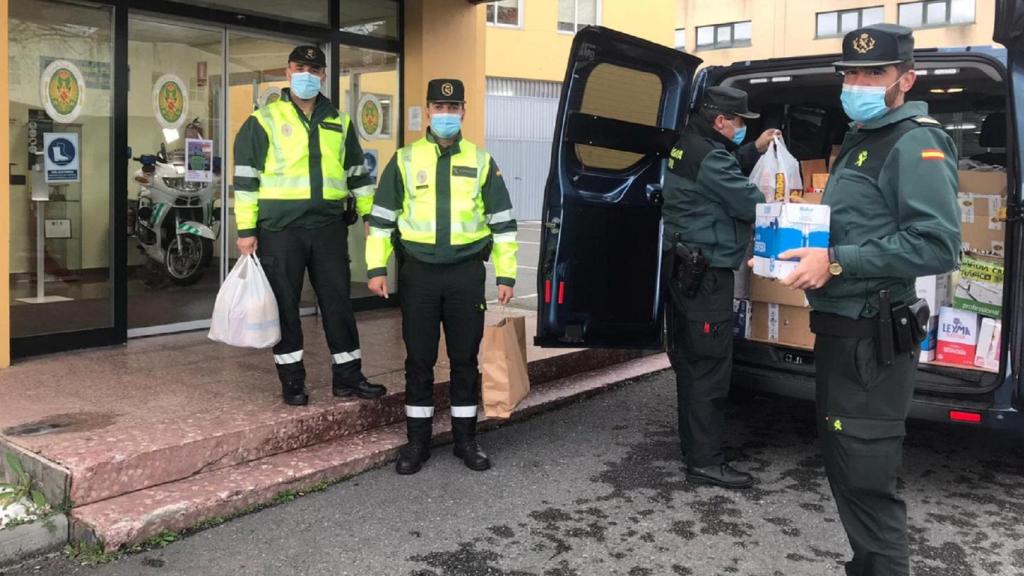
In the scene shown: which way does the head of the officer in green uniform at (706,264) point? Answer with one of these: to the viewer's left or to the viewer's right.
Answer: to the viewer's right

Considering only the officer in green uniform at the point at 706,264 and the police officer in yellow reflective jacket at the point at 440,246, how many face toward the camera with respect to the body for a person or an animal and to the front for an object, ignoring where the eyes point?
1

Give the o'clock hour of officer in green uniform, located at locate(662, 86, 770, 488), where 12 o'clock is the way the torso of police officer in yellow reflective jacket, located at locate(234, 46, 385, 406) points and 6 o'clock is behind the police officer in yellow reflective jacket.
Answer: The officer in green uniform is roughly at 10 o'clock from the police officer in yellow reflective jacket.

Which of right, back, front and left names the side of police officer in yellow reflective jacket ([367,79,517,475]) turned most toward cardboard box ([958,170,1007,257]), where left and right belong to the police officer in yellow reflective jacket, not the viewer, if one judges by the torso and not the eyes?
left

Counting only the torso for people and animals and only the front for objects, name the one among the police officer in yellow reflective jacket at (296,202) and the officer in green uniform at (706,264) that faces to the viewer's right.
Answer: the officer in green uniform

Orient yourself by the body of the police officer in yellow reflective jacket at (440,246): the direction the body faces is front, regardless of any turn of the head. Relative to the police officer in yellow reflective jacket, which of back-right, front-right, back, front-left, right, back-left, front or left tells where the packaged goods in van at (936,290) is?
left

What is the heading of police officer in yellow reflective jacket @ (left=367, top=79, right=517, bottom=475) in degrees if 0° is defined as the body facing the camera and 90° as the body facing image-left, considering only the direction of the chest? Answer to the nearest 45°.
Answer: approximately 0°

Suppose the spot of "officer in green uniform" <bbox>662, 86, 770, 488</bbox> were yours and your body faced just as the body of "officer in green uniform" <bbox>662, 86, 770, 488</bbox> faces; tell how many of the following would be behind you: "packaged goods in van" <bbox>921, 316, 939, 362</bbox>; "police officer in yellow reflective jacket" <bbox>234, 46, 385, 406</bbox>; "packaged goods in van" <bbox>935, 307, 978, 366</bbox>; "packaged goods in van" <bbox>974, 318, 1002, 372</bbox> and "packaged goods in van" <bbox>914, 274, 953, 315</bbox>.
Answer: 1

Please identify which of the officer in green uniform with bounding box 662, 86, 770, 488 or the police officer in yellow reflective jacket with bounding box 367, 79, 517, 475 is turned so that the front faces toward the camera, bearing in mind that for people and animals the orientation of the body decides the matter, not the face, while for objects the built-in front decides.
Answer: the police officer in yellow reflective jacket

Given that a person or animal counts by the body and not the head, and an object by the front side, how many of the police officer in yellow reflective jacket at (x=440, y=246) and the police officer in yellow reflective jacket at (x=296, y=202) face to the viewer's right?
0

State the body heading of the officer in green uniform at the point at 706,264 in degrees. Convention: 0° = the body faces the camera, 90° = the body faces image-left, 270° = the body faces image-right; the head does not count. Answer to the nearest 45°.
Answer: approximately 270°

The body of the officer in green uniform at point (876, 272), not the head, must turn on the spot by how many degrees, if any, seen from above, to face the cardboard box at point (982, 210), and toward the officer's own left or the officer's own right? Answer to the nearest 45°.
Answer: approximately 135° to the officer's own right

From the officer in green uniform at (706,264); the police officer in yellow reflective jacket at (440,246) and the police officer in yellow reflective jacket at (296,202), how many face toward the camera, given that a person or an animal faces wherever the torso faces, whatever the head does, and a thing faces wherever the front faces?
2

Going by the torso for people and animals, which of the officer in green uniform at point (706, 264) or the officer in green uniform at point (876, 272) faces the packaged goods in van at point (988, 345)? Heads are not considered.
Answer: the officer in green uniform at point (706, 264)

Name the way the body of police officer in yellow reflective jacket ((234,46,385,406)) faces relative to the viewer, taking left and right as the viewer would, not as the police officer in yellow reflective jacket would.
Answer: facing the viewer

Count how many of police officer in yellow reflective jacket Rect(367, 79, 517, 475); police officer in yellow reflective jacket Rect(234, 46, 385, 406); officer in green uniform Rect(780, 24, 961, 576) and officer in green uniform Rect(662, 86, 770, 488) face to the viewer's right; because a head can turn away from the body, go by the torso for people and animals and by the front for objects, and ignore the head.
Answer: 1

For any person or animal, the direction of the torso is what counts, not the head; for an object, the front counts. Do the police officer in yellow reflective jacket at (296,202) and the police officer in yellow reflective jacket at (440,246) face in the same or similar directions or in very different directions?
same or similar directions

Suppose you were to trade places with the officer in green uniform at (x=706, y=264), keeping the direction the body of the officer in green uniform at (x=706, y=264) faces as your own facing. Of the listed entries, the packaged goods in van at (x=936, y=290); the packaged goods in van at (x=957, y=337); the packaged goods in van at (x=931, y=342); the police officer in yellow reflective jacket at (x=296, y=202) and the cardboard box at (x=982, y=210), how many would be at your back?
1

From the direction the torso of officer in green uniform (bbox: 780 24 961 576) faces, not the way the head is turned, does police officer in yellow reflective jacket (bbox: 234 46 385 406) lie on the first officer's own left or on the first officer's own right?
on the first officer's own right
